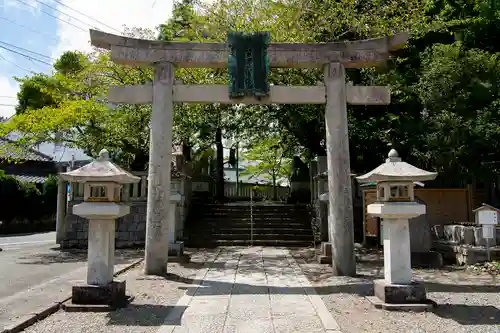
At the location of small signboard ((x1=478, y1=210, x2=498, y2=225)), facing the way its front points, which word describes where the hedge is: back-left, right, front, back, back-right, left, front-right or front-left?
right

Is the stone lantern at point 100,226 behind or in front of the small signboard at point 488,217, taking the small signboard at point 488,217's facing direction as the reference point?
in front

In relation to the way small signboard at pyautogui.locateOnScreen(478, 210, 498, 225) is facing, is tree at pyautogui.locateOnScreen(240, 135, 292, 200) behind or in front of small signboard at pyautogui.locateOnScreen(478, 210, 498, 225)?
behind

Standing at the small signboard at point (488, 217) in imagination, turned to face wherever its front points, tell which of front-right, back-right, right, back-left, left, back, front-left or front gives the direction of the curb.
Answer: front-right

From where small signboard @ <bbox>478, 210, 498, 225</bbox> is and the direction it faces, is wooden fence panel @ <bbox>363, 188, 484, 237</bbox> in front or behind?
behind

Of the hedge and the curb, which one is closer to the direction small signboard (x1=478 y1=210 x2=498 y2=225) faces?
the curb

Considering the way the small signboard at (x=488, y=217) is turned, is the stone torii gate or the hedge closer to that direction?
the stone torii gate

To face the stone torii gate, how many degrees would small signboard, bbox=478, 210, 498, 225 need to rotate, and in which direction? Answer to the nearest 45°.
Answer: approximately 45° to its right

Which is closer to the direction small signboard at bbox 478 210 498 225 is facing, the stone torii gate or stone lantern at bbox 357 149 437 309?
the stone lantern

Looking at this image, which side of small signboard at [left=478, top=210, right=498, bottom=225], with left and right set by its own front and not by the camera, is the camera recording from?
front
